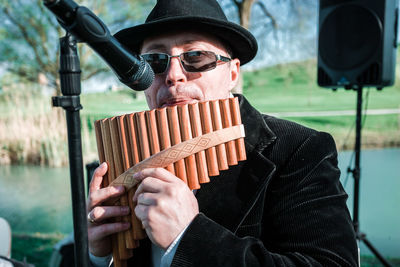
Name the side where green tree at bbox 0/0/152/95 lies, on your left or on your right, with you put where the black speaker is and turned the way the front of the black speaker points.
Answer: on your right

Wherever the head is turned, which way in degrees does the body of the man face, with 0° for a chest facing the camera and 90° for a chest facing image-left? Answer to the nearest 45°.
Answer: approximately 45°

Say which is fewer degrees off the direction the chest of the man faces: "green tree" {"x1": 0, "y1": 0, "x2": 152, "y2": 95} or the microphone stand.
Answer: the microphone stand

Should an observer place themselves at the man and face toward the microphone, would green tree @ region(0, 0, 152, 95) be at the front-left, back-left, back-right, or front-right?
back-right

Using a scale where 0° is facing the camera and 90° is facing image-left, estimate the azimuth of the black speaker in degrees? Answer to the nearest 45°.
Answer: approximately 0°

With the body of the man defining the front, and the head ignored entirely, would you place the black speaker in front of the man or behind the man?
behind
